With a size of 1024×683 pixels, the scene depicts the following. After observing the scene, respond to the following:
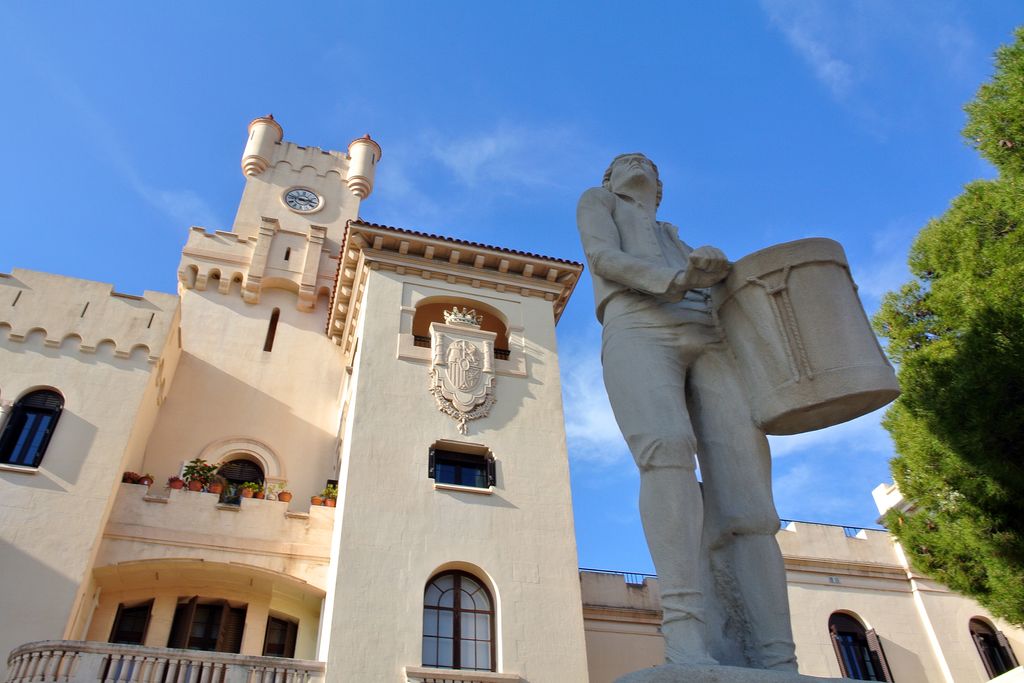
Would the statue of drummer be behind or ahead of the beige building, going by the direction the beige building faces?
ahead

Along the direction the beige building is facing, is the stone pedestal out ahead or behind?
ahead

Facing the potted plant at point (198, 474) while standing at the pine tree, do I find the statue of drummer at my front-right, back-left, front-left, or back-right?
front-left

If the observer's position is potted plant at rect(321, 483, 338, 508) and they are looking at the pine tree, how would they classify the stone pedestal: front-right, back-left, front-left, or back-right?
front-right

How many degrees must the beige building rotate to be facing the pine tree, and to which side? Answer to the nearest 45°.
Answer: approximately 45° to its left

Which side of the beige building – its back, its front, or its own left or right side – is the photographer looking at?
front

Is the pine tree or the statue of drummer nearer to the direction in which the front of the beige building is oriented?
the statue of drummer
